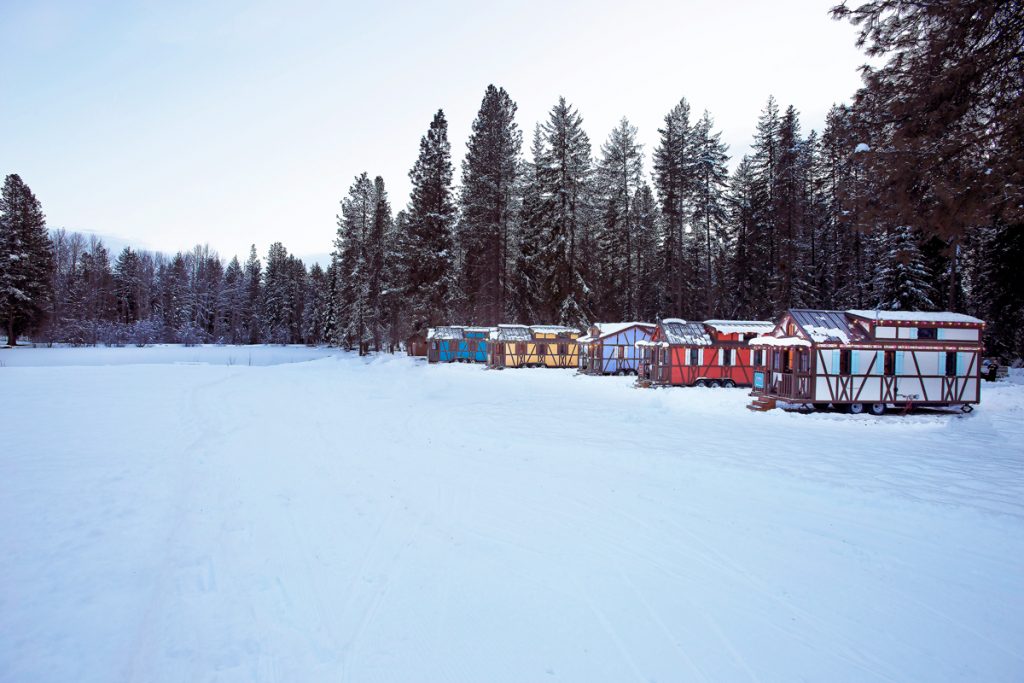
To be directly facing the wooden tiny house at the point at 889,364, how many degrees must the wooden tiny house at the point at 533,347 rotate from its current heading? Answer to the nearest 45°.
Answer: approximately 135° to its left

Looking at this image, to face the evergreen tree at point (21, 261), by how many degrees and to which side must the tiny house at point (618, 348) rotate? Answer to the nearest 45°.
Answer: approximately 45° to its right

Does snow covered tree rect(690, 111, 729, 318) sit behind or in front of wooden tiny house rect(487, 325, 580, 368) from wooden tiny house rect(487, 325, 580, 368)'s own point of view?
behind

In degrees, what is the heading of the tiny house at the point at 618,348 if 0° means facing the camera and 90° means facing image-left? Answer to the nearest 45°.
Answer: approximately 45°

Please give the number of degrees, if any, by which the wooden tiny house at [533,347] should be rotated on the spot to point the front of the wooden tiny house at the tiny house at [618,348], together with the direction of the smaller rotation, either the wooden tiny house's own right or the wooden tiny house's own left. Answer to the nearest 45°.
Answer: approximately 135° to the wooden tiny house's own left
